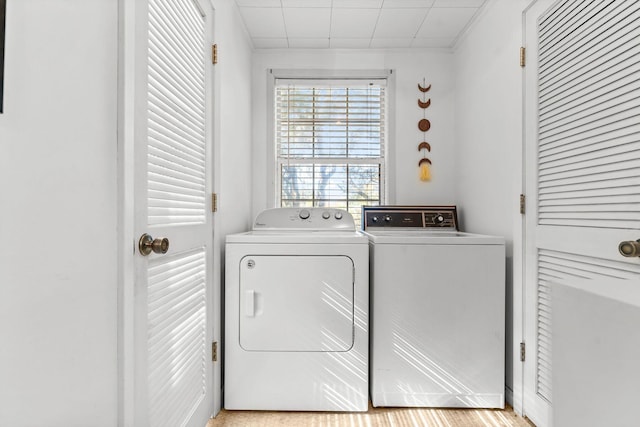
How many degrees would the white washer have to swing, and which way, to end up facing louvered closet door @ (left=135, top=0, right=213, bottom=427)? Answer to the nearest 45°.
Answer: approximately 45° to its right

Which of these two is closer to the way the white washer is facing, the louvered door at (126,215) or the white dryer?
the louvered door

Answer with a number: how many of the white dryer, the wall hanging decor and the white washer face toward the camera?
3

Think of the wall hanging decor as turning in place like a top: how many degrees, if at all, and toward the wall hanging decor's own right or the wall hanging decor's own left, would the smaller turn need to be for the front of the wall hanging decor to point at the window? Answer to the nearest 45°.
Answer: approximately 90° to the wall hanging decor's own right

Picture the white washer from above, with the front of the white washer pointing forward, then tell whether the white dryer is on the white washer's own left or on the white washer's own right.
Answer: on the white washer's own right

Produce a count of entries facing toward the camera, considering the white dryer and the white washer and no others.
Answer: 2

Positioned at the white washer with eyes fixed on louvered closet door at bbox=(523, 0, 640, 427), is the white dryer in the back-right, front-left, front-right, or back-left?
back-right

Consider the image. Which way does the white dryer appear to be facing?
toward the camera

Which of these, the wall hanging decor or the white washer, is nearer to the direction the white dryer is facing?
the white washer

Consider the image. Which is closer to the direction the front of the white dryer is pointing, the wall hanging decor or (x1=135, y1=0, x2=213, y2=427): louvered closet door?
the louvered closet door

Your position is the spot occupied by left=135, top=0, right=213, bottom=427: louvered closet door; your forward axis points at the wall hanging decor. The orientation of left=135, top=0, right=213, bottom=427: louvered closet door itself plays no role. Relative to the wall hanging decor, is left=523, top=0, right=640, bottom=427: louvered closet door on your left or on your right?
right

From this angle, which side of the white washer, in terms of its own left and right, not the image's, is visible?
front
